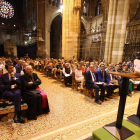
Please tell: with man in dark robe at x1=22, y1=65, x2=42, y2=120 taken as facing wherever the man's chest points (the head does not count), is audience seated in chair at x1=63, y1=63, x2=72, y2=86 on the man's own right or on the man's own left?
on the man's own left

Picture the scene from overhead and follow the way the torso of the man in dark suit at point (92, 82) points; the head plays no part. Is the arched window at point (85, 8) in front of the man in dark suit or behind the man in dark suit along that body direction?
behind

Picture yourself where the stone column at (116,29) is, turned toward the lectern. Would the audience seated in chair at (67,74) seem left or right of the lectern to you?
right

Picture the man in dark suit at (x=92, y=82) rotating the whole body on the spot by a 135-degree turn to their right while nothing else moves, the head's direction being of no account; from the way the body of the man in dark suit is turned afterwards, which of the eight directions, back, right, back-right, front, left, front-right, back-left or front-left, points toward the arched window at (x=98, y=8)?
right

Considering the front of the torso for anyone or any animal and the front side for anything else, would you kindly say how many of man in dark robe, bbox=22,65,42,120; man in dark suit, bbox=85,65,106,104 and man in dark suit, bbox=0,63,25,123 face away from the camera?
0

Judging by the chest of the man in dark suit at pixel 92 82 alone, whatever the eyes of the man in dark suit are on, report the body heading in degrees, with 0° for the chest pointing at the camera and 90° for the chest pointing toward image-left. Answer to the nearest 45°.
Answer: approximately 315°

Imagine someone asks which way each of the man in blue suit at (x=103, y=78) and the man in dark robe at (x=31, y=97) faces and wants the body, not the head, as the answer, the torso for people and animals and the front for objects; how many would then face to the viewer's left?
0

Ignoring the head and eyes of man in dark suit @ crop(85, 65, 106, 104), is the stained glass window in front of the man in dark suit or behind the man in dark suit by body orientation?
behind

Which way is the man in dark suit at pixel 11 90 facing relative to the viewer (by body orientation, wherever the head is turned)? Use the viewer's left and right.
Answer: facing the viewer and to the right of the viewer

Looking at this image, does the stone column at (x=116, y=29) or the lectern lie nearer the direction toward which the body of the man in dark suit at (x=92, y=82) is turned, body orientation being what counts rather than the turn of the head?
the lectern

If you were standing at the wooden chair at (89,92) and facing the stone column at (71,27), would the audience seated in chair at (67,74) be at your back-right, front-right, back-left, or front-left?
front-left

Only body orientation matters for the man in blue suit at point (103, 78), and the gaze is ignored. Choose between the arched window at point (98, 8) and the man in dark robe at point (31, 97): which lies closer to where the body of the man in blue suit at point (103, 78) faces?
the man in dark robe
